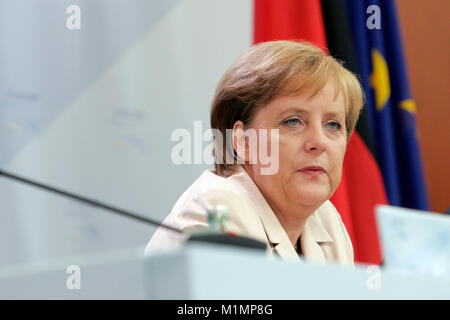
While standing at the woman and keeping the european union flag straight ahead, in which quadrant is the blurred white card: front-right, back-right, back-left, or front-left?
back-right

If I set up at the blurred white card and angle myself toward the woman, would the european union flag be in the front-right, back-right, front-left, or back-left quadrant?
front-right

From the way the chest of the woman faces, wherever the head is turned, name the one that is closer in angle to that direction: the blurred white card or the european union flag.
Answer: the blurred white card

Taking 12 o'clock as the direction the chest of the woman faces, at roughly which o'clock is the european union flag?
The european union flag is roughly at 8 o'clock from the woman.
